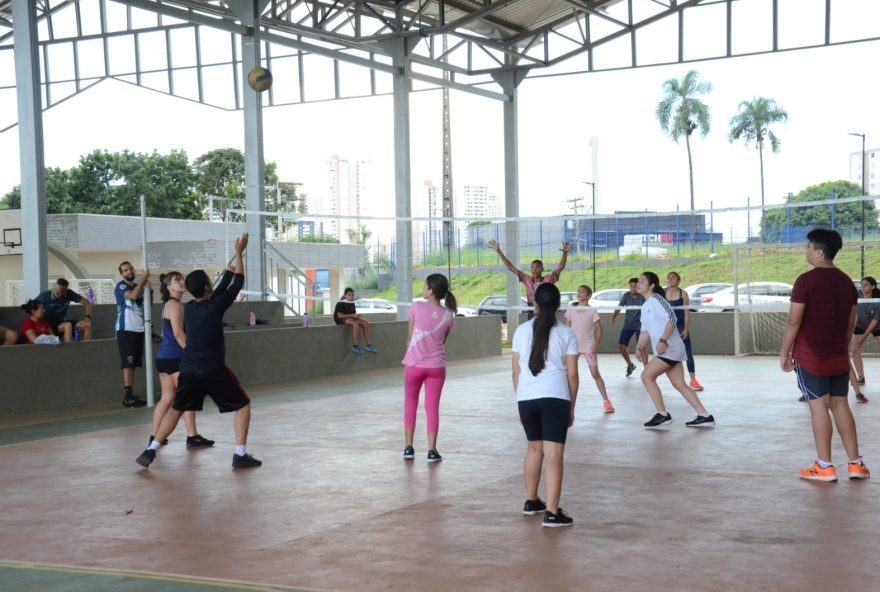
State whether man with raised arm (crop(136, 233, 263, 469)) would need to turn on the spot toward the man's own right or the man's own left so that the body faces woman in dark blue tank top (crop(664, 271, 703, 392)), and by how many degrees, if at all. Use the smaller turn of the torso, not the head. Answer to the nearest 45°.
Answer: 0° — they already face them

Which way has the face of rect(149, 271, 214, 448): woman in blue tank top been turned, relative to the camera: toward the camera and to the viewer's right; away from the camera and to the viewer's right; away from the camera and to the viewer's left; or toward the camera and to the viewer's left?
toward the camera and to the viewer's right

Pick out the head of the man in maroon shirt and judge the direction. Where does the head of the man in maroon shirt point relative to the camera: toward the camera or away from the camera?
away from the camera

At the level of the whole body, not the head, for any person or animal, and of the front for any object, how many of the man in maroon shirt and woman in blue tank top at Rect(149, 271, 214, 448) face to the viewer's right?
1

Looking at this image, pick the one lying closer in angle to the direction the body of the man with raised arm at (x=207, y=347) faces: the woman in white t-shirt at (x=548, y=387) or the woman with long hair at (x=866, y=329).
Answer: the woman with long hair

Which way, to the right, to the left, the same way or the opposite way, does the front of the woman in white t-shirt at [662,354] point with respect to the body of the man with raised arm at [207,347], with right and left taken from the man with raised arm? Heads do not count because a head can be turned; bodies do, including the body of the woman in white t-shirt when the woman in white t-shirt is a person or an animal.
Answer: to the left

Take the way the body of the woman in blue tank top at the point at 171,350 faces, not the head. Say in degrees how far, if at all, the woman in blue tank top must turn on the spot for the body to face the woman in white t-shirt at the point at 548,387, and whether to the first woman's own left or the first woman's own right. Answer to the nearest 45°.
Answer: approximately 45° to the first woman's own right

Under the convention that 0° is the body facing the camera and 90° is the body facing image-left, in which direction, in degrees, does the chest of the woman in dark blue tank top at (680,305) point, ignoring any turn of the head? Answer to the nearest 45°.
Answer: approximately 45°

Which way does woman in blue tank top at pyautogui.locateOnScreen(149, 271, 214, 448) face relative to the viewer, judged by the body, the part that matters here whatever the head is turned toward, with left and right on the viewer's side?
facing to the right of the viewer

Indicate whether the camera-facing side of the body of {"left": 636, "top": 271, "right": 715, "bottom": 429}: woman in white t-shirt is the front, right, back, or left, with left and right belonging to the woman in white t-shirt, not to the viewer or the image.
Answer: left

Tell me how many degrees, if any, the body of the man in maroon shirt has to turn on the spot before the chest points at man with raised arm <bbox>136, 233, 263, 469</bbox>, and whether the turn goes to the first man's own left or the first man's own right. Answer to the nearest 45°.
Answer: approximately 45° to the first man's own left

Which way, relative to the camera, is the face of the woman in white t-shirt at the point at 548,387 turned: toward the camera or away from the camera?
away from the camera

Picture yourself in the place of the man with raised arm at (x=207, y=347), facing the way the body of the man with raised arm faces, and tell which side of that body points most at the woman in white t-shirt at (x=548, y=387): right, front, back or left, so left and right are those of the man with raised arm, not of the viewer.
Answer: right
